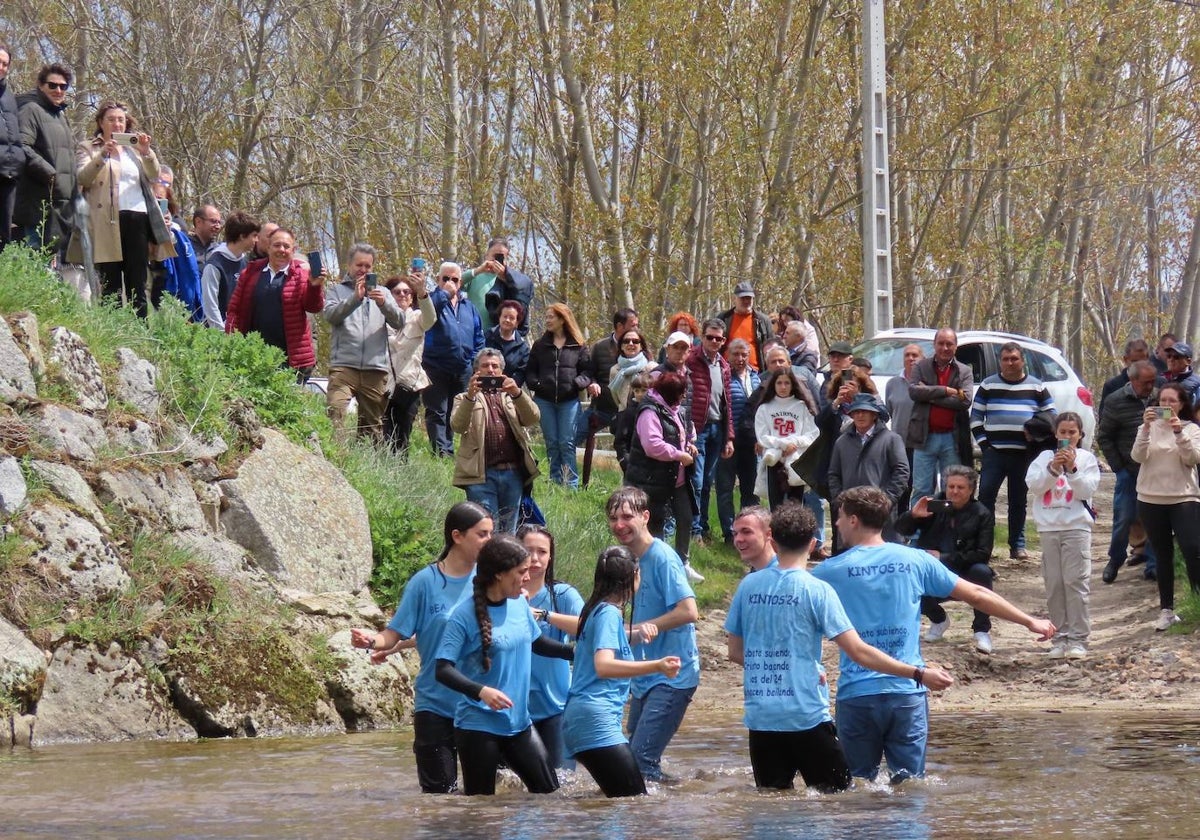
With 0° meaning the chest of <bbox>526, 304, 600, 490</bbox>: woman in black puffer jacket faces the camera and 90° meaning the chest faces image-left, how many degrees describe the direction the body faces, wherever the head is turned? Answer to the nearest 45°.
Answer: approximately 0°

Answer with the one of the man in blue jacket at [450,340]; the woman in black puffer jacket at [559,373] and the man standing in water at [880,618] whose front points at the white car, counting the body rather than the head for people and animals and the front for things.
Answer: the man standing in water

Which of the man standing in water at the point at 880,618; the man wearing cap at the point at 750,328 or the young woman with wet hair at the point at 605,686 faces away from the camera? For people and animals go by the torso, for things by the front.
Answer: the man standing in water

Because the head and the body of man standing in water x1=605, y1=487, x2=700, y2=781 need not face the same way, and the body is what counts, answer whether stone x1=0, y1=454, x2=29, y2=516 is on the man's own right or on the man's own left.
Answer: on the man's own right

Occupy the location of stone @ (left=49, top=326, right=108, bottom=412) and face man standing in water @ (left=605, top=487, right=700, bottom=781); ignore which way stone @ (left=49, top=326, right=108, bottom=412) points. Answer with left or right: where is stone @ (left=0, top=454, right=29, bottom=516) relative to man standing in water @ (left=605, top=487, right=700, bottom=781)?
right

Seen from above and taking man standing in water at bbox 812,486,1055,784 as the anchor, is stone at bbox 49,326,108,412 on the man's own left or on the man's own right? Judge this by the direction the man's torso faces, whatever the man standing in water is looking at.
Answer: on the man's own left

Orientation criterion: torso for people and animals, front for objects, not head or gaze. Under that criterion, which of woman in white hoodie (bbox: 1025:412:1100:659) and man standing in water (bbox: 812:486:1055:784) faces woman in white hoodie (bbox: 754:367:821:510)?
the man standing in water

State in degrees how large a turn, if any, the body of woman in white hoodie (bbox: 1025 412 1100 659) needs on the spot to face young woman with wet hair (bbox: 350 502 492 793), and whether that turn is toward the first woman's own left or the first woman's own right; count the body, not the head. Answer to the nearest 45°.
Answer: approximately 45° to the first woman's own right

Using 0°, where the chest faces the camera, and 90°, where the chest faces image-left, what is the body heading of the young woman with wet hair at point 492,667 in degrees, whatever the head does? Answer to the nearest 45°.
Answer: approximately 315°

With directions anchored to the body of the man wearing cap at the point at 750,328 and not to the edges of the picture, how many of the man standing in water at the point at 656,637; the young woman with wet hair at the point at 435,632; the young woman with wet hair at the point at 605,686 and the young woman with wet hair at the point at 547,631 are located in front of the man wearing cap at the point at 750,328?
4

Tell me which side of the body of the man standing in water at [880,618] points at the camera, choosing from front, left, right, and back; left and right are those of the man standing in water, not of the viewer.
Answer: back
